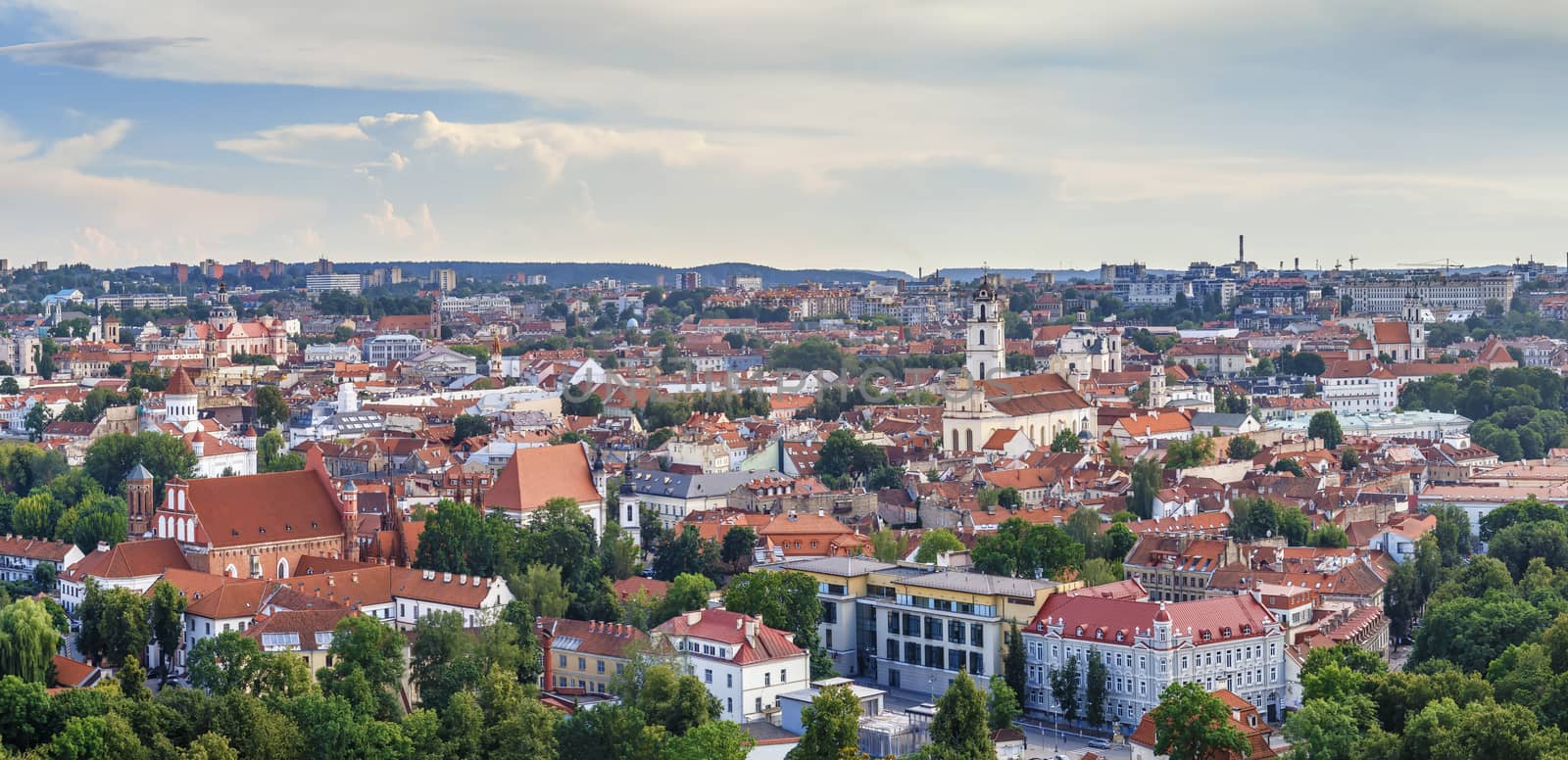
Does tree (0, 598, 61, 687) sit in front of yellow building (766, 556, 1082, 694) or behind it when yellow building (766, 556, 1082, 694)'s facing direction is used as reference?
in front

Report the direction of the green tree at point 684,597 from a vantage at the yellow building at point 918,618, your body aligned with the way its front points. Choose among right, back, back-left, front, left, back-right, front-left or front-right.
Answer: front-right

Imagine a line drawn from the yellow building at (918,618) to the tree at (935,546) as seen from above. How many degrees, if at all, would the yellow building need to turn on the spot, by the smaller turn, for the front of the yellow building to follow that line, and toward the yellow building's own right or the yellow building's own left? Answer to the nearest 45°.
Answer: approximately 135° to the yellow building's own right

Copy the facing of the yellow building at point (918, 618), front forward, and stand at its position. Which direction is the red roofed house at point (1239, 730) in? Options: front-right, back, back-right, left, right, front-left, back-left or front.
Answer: left

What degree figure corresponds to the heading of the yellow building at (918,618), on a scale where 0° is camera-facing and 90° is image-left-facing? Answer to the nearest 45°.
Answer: approximately 45°

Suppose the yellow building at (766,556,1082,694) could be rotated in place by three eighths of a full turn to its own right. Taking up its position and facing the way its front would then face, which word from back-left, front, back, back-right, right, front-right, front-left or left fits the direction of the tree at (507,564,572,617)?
left

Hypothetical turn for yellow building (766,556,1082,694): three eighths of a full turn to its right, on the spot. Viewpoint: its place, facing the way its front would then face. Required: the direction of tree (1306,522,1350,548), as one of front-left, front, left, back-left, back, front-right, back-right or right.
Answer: front-right

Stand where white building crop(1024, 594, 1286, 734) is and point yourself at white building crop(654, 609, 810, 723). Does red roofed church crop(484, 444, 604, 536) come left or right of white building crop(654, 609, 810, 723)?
right

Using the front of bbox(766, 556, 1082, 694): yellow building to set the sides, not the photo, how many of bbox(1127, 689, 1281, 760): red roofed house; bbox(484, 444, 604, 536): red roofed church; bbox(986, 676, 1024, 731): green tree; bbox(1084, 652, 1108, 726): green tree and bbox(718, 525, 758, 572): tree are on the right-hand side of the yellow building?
2

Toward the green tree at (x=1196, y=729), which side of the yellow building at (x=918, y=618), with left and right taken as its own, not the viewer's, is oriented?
left

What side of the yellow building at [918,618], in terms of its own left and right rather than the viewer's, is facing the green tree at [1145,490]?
back

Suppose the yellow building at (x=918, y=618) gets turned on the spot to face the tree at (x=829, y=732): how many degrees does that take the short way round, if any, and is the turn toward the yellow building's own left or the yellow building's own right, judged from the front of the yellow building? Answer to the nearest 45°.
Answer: approximately 45° to the yellow building's own left
